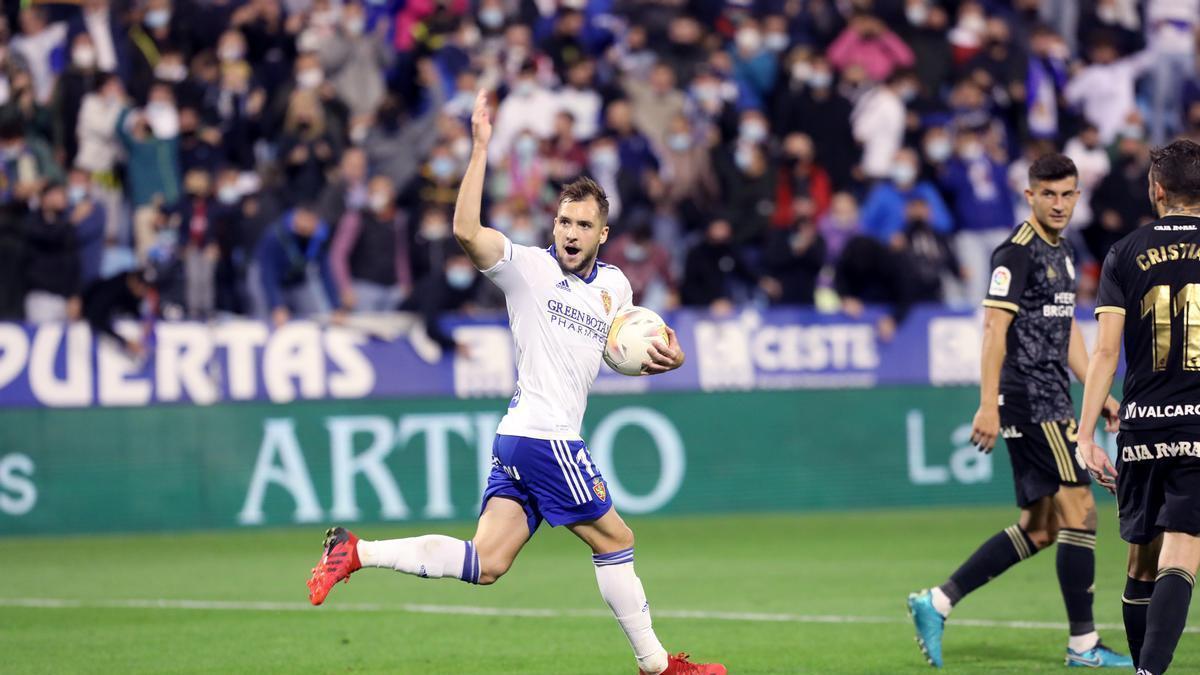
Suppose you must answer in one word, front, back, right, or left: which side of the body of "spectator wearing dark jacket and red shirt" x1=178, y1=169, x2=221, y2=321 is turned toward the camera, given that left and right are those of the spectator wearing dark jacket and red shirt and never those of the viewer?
front

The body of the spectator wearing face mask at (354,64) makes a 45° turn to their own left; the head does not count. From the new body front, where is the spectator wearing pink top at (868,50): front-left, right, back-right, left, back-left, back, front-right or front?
front-left

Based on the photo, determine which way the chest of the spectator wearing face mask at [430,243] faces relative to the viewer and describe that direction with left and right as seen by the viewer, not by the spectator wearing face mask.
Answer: facing the viewer

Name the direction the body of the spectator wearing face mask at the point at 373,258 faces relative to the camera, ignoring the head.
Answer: toward the camera

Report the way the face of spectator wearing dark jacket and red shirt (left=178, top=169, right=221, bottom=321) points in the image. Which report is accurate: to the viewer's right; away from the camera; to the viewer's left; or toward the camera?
toward the camera

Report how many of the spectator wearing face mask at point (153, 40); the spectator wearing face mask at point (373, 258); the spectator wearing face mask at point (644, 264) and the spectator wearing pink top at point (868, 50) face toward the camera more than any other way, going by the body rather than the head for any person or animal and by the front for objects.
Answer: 4

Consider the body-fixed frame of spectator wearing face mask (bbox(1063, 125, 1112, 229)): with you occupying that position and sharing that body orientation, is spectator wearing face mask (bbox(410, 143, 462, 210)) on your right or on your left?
on your right

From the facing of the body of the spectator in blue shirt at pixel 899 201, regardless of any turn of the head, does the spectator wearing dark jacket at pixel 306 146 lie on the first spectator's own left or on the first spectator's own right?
on the first spectator's own right

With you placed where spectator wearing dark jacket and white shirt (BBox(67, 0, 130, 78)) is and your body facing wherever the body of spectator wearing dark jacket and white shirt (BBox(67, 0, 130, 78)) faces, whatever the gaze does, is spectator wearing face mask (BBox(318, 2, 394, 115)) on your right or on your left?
on your left

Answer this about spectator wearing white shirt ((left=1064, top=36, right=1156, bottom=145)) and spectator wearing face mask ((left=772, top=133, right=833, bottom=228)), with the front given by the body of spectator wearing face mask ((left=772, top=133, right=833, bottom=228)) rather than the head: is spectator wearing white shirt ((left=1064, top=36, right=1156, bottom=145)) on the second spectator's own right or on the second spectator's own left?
on the second spectator's own left

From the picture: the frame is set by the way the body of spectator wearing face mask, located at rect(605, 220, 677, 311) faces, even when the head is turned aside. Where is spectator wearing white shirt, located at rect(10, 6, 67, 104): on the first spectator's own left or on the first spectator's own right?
on the first spectator's own right

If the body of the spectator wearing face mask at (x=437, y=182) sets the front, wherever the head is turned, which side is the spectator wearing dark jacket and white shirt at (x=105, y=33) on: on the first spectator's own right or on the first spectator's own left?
on the first spectator's own right

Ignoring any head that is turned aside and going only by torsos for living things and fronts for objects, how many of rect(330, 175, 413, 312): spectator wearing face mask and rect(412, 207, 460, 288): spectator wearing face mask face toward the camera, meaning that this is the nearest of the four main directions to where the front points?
2

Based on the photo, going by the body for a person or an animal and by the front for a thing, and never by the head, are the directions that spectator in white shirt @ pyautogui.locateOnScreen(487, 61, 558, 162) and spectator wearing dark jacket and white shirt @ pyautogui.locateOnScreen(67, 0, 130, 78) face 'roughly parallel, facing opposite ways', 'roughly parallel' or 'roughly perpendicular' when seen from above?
roughly parallel
